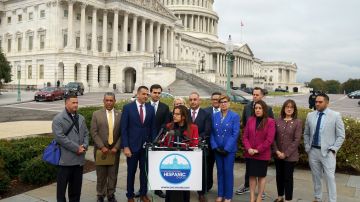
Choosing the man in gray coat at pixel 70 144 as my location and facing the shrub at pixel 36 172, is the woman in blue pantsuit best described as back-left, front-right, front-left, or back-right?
back-right

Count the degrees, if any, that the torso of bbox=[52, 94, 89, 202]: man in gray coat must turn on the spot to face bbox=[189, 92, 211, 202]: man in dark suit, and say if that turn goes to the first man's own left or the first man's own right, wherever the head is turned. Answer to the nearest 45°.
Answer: approximately 45° to the first man's own left

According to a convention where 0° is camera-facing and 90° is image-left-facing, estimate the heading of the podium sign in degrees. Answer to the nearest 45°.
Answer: approximately 0°

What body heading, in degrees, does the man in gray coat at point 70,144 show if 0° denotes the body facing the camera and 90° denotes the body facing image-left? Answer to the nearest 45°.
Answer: approximately 315°

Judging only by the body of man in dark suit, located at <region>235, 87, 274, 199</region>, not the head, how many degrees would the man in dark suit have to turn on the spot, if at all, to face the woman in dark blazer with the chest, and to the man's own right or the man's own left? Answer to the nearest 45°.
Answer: approximately 90° to the man's own left

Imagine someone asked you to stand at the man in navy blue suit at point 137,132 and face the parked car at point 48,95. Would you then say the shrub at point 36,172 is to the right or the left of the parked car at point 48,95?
left

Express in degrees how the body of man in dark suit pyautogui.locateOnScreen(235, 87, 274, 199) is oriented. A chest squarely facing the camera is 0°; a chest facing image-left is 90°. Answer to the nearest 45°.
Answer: approximately 45°

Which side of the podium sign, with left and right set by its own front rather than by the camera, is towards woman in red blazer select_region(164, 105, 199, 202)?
back

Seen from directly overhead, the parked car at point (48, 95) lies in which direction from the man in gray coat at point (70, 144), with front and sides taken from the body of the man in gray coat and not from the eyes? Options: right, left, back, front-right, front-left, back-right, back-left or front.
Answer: back-left

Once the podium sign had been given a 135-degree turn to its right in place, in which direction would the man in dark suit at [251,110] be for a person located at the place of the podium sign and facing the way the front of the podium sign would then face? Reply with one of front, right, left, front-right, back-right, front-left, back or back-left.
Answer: right
